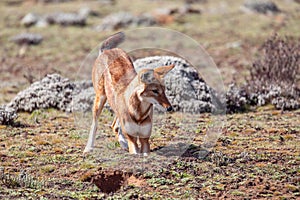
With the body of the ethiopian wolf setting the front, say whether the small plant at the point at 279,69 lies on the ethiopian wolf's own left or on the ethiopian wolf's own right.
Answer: on the ethiopian wolf's own left

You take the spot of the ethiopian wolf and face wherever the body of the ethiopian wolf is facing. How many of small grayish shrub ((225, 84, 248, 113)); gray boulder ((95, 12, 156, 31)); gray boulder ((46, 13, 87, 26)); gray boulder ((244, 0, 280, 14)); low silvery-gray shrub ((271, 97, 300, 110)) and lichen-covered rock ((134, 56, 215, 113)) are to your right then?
0

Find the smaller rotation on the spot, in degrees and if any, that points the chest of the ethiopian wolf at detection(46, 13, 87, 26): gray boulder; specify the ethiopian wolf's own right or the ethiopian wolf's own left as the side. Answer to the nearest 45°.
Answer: approximately 135° to the ethiopian wolf's own left

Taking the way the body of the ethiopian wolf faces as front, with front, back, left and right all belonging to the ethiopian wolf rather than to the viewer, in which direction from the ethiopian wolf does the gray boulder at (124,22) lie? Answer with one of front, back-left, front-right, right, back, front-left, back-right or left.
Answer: back-left

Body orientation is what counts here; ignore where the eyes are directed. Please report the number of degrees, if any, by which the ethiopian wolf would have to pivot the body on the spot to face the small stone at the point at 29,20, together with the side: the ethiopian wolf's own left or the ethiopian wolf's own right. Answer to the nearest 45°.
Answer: approximately 135° to the ethiopian wolf's own left

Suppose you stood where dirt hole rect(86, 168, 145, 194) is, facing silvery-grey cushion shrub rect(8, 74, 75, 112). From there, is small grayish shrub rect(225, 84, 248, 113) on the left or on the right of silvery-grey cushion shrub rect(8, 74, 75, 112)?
right

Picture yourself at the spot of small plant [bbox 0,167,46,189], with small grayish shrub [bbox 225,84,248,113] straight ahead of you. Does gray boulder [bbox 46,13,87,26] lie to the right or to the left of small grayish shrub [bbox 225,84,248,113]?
left

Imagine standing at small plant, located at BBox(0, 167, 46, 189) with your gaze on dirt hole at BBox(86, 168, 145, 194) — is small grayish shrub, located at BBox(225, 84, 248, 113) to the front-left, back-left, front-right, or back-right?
front-left

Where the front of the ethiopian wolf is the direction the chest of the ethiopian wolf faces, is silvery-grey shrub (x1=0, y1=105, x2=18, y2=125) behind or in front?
behind

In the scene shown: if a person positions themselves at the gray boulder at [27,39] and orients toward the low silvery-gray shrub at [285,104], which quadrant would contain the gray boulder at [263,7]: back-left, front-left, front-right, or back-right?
front-left

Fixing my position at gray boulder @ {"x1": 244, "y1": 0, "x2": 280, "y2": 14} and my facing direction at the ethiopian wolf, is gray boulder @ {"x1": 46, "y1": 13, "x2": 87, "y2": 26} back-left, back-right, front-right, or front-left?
front-right

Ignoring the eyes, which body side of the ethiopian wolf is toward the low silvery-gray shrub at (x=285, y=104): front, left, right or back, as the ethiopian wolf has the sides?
left

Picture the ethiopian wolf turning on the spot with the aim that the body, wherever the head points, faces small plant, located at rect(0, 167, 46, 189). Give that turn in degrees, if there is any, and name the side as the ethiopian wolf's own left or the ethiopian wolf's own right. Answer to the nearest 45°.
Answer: approximately 135° to the ethiopian wolf's own right

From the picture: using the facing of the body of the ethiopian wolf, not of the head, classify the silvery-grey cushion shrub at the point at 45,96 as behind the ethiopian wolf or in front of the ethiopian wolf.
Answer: behind

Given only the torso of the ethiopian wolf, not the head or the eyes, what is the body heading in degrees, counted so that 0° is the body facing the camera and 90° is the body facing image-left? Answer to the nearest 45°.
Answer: approximately 315°

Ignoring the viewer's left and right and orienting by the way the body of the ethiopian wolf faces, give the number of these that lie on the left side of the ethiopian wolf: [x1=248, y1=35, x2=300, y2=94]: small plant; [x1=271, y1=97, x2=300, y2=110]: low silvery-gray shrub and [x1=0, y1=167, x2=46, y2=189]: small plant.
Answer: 2
